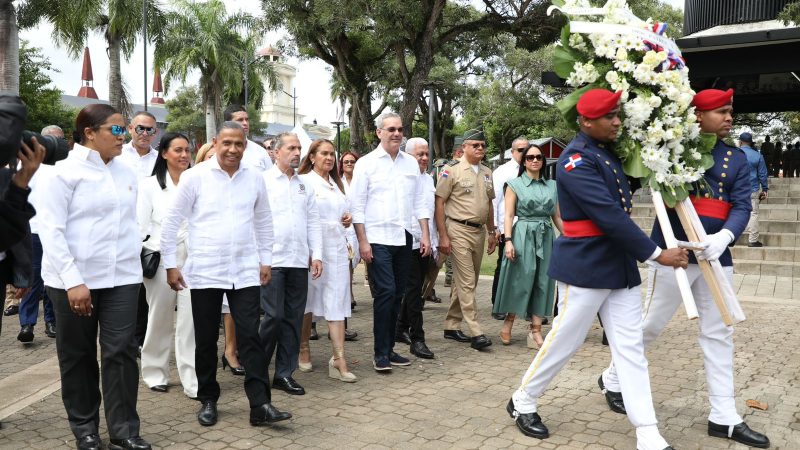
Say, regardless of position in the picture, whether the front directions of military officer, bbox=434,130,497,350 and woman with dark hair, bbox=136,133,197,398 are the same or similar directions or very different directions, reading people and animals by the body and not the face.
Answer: same or similar directions

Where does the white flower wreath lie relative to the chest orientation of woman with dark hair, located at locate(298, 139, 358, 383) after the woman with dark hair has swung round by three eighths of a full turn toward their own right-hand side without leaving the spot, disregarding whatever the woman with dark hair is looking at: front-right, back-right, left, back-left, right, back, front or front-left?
back-left

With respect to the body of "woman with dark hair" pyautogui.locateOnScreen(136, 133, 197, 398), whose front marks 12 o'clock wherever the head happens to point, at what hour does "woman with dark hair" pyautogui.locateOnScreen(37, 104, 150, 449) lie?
"woman with dark hair" pyautogui.locateOnScreen(37, 104, 150, 449) is roughly at 2 o'clock from "woman with dark hair" pyautogui.locateOnScreen(136, 133, 197, 398).

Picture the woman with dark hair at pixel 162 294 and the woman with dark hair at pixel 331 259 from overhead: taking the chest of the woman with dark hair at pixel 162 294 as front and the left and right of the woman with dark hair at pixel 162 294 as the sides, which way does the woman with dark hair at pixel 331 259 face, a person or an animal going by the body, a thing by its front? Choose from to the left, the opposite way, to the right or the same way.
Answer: the same way

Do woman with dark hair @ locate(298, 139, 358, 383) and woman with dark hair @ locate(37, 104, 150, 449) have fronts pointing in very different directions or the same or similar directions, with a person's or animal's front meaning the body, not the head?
same or similar directions

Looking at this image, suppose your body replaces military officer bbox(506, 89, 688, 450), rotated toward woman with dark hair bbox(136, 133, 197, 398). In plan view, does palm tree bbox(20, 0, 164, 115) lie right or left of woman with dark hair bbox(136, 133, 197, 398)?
right

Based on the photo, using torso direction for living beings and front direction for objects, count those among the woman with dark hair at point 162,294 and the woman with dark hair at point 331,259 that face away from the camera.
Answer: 0

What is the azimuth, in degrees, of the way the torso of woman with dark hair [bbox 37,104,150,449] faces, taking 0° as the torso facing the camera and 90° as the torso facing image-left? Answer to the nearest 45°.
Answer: approximately 315°

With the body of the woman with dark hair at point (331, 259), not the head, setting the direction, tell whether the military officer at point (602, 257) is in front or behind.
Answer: in front

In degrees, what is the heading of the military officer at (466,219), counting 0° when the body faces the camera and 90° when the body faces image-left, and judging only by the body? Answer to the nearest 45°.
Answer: approximately 315°

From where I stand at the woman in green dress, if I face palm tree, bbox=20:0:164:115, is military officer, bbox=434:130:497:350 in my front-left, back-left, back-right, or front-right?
front-left

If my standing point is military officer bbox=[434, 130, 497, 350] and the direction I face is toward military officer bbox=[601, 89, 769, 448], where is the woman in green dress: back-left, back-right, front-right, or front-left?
front-left

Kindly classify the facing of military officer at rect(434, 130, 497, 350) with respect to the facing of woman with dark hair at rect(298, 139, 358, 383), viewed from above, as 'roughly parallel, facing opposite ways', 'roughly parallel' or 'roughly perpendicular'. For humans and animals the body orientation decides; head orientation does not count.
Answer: roughly parallel

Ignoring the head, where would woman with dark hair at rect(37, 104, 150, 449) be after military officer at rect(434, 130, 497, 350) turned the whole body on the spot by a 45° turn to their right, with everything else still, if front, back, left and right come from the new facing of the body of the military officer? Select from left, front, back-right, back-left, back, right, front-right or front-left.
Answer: front-right

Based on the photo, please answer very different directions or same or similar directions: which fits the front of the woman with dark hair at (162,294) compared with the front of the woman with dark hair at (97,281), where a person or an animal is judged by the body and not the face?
same or similar directions
